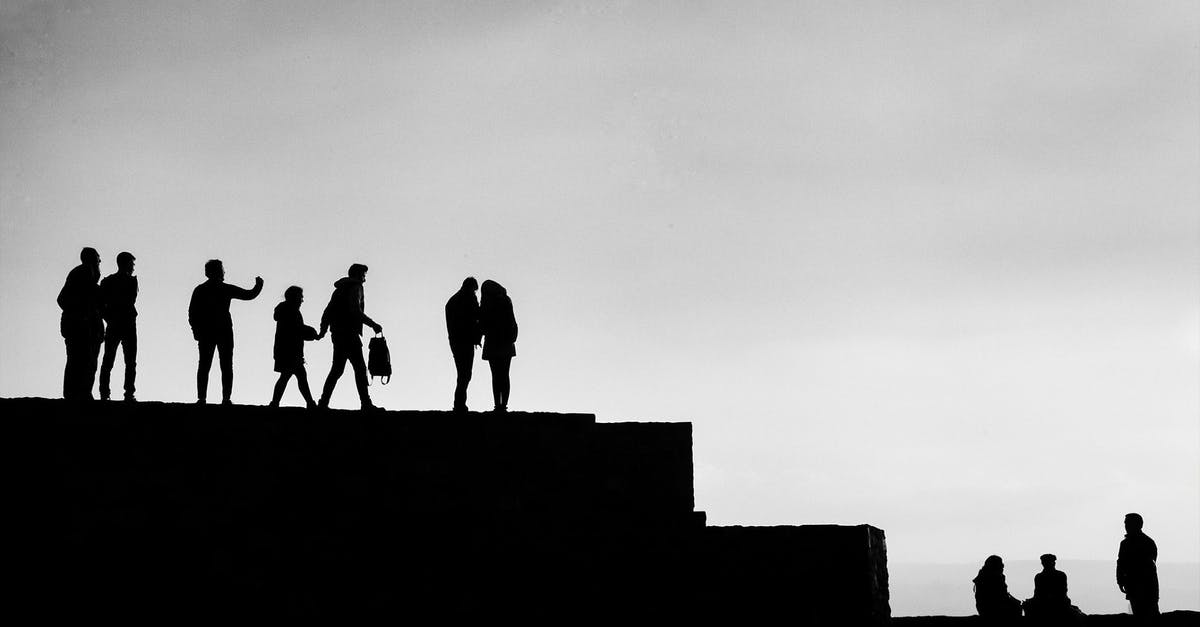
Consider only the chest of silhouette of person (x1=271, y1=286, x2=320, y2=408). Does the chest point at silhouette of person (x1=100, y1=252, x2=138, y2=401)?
no

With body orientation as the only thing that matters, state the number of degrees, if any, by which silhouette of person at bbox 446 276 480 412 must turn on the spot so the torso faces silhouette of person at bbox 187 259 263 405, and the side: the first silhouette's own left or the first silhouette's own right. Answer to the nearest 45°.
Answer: approximately 180°

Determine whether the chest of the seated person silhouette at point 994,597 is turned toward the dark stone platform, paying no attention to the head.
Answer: no

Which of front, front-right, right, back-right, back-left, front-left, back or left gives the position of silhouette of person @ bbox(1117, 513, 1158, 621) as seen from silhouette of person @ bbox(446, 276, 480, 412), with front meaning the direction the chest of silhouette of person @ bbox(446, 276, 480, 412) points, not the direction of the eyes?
front

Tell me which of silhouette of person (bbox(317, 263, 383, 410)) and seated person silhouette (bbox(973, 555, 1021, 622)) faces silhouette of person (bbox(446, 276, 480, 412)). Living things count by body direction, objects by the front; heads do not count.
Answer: silhouette of person (bbox(317, 263, 383, 410))

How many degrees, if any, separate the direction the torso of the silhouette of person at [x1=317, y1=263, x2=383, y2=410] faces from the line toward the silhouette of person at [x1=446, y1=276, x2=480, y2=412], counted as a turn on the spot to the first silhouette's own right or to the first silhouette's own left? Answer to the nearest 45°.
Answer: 0° — they already face them

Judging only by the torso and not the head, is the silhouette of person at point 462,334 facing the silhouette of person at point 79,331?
no

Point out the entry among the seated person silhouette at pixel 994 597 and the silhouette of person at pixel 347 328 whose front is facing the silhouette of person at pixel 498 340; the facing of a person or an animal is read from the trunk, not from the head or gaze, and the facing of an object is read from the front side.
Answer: the silhouette of person at pixel 347 328

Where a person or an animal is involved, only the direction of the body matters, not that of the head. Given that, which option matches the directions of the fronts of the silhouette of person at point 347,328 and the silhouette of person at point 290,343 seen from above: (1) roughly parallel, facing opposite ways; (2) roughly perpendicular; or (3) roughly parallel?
roughly parallel

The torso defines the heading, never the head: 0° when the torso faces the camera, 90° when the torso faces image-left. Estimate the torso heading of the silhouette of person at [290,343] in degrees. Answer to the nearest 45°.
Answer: approximately 270°

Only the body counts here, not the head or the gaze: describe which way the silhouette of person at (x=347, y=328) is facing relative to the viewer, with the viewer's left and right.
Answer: facing to the right of the viewer

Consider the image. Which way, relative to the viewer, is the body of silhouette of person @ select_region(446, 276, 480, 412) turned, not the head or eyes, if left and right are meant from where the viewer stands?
facing to the right of the viewer
